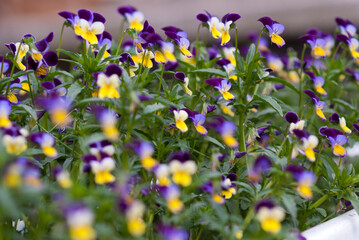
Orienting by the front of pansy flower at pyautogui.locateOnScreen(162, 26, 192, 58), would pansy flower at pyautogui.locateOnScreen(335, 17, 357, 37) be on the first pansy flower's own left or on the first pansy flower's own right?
on the first pansy flower's own left

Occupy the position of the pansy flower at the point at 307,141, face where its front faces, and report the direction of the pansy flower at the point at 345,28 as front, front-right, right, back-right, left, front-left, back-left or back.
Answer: back-left

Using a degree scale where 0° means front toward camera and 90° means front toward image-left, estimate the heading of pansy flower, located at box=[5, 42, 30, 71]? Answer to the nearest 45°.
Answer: approximately 315°

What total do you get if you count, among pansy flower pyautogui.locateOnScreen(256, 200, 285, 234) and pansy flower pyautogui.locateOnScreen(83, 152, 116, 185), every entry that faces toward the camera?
2
